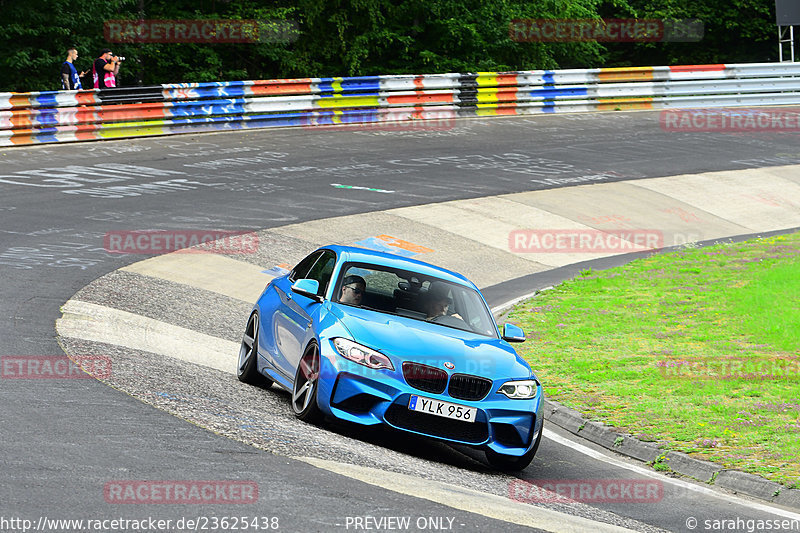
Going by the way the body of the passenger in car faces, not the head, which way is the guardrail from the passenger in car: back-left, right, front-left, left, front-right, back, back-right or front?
back-left

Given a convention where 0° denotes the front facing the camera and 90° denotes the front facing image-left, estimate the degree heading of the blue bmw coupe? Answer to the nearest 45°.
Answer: approximately 315°

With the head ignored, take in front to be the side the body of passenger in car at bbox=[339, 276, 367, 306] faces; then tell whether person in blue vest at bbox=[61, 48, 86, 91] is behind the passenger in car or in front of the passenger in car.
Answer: behind

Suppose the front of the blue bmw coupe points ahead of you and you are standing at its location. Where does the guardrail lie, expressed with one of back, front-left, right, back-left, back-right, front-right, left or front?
back-left

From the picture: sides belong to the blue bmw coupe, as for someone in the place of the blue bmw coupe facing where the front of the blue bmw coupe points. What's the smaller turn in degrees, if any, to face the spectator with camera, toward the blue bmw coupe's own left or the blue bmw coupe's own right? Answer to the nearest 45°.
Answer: approximately 135° to the blue bmw coupe's own left
